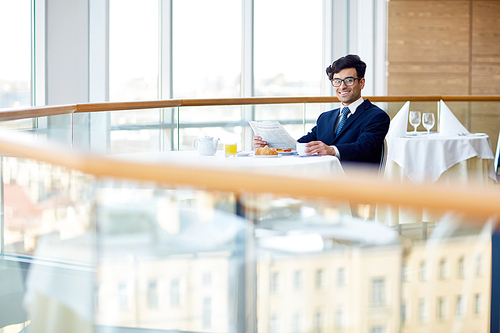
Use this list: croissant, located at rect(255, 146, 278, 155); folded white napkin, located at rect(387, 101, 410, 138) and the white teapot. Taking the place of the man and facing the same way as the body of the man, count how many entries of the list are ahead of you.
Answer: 2

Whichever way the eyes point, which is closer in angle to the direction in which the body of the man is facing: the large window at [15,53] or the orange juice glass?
the orange juice glass

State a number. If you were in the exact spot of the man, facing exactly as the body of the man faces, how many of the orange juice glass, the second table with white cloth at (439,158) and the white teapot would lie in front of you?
2

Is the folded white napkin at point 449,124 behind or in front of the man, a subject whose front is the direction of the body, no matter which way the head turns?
behind

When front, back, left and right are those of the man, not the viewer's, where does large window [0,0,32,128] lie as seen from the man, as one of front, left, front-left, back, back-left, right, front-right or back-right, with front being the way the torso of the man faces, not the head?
right

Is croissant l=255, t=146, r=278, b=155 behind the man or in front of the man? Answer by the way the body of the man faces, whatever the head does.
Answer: in front

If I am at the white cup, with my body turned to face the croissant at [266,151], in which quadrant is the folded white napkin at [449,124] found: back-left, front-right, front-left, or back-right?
back-right

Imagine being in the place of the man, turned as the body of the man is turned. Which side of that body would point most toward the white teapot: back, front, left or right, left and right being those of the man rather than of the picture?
front

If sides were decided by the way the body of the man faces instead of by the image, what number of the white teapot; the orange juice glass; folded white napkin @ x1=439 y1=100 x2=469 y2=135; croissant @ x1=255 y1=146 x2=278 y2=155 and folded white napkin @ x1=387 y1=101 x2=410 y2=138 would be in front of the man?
3

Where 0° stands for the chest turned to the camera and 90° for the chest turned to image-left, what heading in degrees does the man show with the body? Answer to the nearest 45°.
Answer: approximately 45°
